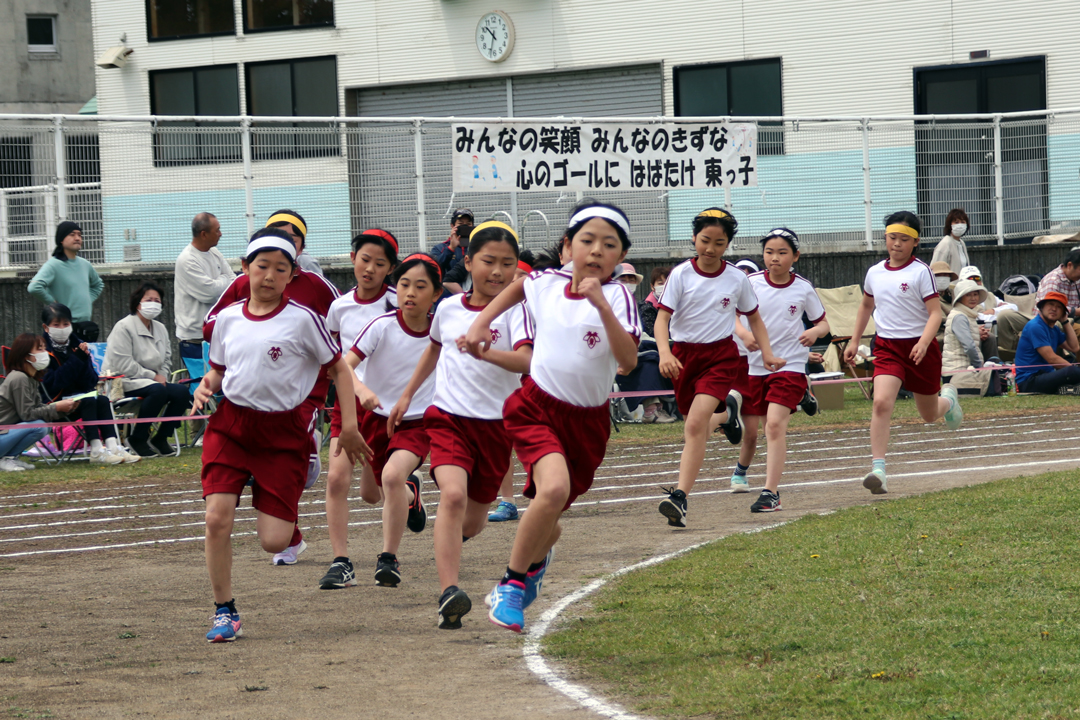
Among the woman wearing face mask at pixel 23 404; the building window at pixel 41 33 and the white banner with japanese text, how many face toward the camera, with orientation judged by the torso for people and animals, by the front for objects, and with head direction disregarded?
2

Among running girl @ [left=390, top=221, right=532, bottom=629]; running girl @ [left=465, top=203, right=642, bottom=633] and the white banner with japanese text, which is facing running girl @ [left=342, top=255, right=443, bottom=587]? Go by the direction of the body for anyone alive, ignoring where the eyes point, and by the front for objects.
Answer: the white banner with japanese text

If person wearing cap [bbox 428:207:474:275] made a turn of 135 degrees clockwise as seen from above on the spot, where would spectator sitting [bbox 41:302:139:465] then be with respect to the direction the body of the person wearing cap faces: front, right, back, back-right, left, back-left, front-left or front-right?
front-left

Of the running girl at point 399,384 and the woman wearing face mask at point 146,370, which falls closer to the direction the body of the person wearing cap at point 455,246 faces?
the running girl

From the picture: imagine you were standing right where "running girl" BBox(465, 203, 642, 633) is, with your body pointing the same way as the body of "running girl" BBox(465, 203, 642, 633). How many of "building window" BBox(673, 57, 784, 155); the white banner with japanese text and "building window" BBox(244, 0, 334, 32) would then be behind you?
3

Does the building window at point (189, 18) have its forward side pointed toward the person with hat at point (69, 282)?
yes

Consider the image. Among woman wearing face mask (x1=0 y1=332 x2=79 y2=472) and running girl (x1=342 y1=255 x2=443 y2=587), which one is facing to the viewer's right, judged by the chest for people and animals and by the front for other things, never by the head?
the woman wearing face mask

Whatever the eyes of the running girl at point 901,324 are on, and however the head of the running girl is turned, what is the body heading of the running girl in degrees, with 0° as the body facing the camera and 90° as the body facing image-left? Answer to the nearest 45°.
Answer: approximately 45°

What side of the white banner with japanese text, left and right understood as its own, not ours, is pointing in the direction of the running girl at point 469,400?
front
